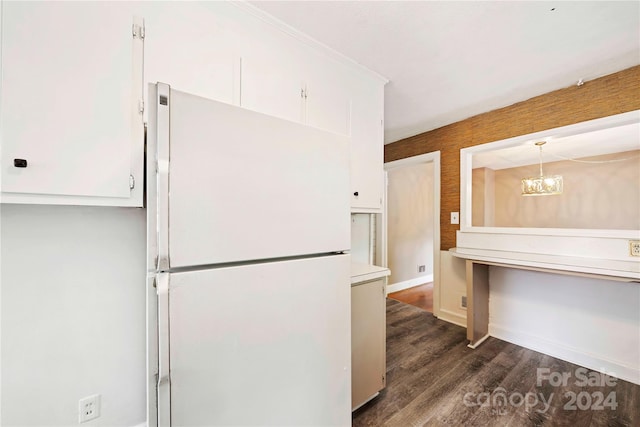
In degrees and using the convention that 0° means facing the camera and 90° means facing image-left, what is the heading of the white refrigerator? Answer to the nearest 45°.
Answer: approximately 315°

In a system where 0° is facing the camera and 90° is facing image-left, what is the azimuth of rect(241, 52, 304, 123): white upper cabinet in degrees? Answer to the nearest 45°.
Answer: approximately 315°

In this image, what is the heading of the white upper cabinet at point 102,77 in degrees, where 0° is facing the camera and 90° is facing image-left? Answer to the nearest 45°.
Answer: approximately 315°

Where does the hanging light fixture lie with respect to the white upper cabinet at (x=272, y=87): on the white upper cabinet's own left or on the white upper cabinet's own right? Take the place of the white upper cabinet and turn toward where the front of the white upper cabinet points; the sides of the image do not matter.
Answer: on the white upper cabinet's own left

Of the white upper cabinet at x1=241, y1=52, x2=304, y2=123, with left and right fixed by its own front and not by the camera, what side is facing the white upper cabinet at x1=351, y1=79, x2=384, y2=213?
left

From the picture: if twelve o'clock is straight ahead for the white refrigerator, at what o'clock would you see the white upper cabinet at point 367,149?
The white upper cabinet is roughly at 9 o'clock from the white refrigerator.
